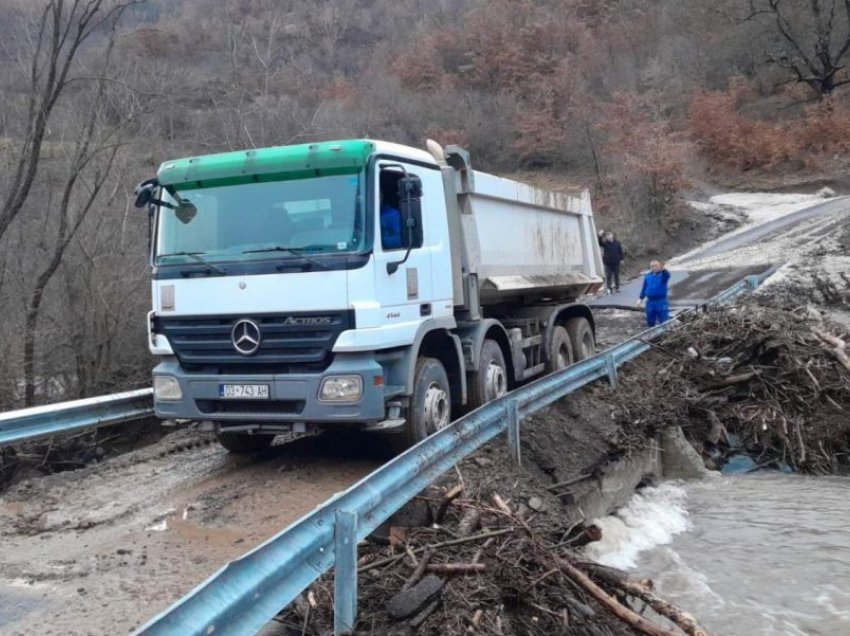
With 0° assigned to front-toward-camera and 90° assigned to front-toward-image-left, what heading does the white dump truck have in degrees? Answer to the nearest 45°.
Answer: approximately 45°

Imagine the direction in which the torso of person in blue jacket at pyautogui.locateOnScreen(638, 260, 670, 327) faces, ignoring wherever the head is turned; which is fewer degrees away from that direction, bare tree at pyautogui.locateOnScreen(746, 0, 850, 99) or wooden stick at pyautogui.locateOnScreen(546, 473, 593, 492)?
the wooden stick

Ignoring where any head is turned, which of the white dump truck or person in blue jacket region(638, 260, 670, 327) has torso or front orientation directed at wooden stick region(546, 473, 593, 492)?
the person in blue jacket

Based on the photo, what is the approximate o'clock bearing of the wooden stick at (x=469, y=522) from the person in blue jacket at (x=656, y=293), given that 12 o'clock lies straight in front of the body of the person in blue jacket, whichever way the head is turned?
The wooden stick is roughly at 12 o'clock from the person in blue jacket.

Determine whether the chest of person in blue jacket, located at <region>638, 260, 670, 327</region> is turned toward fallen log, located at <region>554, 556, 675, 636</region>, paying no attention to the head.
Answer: yes

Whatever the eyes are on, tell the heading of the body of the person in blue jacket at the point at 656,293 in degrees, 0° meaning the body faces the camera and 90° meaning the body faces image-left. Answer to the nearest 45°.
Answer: approximately 0°

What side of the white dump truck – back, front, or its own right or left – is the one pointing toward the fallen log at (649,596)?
left

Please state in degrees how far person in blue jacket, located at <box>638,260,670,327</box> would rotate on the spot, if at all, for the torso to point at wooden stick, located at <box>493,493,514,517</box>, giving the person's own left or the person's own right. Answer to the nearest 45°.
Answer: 0° — they already face it

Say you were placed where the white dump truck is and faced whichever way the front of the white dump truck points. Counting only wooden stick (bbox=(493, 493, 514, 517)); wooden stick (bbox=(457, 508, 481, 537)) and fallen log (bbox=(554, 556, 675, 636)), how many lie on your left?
3

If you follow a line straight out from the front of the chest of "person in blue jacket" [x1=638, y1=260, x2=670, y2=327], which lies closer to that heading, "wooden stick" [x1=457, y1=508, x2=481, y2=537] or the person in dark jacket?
the wooden stick
